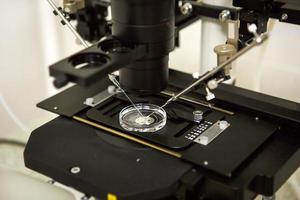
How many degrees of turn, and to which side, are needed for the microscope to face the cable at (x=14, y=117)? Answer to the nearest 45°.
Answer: approximately 90° to its right

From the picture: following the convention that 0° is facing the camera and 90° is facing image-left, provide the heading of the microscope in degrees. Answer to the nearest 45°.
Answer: approximately 45°

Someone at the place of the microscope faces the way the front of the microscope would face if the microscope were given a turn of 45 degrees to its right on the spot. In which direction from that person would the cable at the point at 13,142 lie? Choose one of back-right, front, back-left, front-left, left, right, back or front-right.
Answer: front-right
